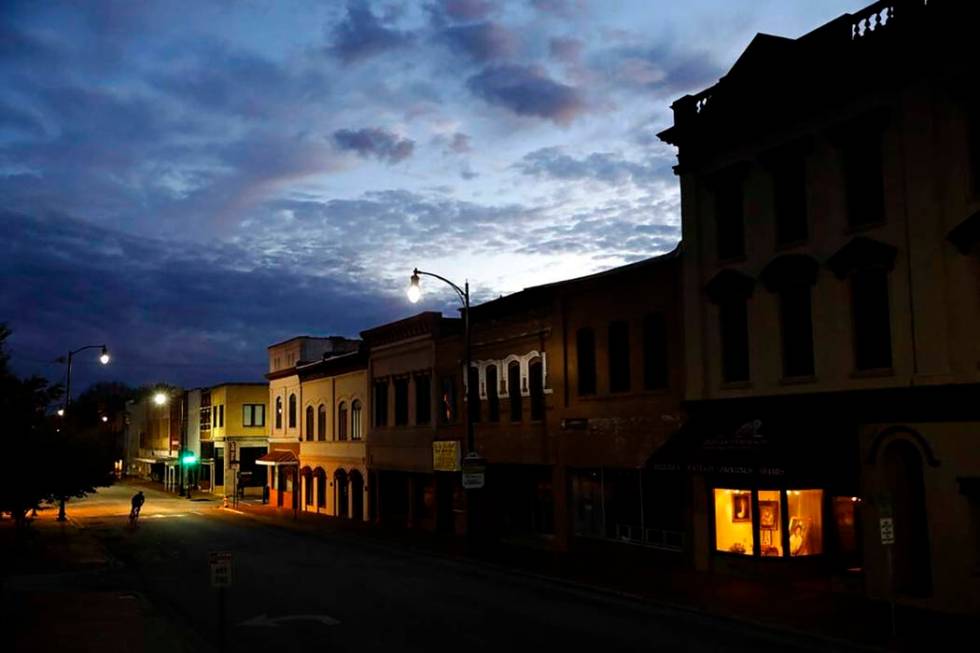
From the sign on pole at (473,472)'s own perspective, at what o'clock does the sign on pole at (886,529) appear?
the sign on pole at (886,529) is roughly at 11 o'clock from the sign on pole at (473,472).

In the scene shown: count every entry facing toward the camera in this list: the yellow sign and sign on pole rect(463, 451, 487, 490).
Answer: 2

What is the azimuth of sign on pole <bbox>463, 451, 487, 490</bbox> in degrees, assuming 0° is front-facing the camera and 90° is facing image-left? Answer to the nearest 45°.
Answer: approximately 0°

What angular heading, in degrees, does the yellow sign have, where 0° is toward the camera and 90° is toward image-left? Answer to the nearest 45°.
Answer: approximately 0°

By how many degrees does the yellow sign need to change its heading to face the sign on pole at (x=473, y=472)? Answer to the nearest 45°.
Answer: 0° — it already faces it

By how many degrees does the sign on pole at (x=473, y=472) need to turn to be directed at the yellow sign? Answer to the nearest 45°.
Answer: approximately 180°

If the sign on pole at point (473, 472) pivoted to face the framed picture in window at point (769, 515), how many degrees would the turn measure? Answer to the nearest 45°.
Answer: approximately 45° to its left

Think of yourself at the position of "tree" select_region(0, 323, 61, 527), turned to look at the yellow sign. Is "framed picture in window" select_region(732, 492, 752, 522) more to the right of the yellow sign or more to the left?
right
